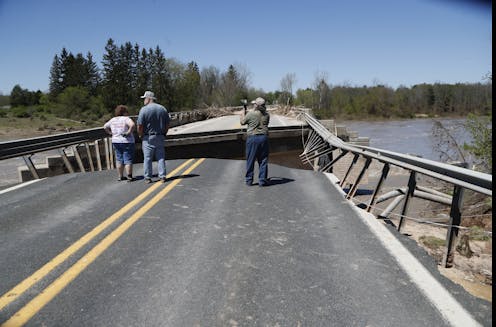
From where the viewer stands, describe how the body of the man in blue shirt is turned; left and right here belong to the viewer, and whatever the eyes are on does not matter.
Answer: facing away from the viewer

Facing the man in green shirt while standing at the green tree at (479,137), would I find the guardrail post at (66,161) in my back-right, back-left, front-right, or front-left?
front-right

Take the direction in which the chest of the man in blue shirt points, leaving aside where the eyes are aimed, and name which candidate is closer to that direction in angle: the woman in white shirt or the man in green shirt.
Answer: the woman in white shirt

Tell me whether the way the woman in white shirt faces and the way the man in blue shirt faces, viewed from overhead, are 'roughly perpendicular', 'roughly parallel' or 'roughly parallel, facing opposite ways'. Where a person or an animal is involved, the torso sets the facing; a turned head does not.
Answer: roughly parallel

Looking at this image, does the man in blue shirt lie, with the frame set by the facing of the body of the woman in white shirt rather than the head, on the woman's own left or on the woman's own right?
on the woman's own right

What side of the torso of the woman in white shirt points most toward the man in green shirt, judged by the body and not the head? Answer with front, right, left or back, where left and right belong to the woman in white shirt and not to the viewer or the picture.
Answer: right

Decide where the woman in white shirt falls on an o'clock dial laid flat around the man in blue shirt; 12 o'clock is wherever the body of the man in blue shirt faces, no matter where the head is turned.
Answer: The woman in white shirt is roughly at 10 o'clock from the man in blue shirt.

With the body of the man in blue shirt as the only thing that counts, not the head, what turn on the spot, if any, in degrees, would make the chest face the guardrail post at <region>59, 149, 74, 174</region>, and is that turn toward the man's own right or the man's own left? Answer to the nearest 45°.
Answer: approximately 45° to the man's own left

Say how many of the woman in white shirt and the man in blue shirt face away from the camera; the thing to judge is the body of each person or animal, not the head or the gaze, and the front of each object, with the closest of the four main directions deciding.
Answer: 2

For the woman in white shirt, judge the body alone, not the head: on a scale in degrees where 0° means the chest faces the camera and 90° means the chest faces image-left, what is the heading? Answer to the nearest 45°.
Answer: approximately 180°

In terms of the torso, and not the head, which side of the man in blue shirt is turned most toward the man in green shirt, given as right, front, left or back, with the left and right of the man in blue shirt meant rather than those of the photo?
right
